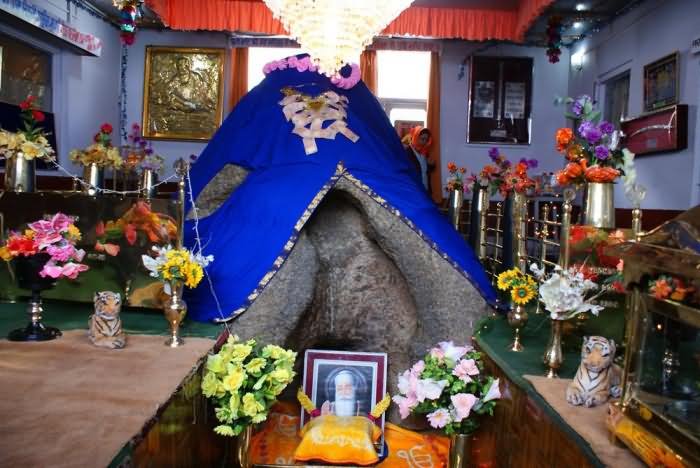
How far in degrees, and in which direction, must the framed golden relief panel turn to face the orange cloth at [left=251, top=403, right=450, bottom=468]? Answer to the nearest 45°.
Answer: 0° — it already faces it

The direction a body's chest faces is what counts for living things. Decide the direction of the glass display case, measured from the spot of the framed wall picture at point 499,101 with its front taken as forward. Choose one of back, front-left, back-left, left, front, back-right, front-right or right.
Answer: front

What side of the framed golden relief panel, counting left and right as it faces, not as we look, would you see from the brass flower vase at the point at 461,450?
front

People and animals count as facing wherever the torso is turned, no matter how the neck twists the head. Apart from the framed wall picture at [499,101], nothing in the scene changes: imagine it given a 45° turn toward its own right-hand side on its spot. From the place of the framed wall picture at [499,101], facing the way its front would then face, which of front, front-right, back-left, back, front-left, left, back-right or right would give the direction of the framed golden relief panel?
front-right

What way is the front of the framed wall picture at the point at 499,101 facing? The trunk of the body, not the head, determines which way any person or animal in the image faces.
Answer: toward the camera

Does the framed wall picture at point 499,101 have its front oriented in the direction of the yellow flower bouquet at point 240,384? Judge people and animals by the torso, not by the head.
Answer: yes

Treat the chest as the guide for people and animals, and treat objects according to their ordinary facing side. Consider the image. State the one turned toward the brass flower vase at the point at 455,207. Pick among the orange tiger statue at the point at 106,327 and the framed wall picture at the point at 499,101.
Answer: the framed wall picture

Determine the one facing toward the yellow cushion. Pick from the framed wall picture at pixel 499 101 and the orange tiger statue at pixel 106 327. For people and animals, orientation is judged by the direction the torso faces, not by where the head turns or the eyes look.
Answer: the framed wall picture

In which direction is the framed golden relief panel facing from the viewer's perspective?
toward the camera

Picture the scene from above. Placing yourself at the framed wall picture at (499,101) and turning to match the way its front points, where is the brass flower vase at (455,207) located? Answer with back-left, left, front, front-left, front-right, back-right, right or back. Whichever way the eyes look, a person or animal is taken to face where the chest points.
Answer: front

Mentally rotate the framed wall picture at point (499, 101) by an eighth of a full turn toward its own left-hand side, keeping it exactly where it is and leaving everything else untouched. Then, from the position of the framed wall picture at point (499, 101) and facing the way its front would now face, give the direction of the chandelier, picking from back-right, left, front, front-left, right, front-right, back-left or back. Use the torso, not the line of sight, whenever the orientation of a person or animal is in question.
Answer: front-right

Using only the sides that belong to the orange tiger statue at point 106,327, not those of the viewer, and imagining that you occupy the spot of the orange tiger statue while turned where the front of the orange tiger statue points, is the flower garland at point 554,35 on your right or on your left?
on your left

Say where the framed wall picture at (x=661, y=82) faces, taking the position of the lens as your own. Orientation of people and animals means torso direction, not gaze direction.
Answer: facing the viewer and to the left of the viewer

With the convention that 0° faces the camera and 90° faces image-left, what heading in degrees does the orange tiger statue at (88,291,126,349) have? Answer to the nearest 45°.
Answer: approximately 0°
